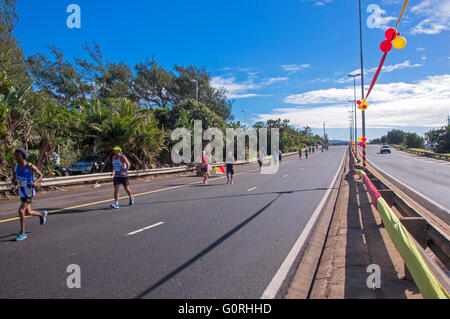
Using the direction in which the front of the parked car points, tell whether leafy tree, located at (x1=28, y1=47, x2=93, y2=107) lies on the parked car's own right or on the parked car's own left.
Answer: on the parked car's own right

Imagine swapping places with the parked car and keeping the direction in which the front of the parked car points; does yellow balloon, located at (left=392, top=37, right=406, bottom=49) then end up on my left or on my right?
on my left

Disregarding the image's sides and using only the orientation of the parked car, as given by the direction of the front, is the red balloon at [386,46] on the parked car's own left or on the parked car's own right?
on the parked car's own left

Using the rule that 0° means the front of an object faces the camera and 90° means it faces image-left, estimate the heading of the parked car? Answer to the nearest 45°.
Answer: approximately 45°

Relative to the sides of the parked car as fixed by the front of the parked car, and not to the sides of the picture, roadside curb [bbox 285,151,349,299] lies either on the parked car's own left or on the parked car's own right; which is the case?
on the parked car's own left
